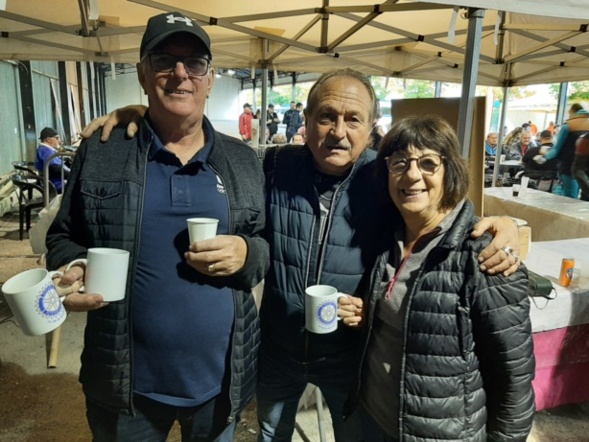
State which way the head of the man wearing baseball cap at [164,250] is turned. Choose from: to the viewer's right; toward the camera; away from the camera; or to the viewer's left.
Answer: toward the camera

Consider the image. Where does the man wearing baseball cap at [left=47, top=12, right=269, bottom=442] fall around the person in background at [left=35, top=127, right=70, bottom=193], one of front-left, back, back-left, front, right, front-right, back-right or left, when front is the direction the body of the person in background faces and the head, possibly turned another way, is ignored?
right

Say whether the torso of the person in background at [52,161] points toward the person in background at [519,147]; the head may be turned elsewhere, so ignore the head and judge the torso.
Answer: yes

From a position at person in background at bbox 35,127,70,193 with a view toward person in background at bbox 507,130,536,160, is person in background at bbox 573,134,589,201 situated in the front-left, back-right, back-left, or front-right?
front-right

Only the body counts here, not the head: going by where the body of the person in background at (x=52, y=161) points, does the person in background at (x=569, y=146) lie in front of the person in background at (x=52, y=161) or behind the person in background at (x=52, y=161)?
in front

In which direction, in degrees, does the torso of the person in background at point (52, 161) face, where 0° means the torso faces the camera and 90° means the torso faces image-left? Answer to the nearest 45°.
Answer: approximately 270°

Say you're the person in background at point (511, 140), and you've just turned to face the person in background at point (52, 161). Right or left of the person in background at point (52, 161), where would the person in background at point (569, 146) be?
left

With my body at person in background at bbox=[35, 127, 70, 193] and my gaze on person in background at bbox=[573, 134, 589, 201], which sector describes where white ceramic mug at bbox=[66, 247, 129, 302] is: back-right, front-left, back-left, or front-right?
front-right

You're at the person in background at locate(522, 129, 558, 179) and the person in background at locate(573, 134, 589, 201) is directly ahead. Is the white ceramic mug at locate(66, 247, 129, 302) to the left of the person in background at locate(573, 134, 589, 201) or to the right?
right

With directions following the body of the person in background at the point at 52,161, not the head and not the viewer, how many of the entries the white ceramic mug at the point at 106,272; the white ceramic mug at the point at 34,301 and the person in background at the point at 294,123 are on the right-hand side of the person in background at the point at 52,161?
2

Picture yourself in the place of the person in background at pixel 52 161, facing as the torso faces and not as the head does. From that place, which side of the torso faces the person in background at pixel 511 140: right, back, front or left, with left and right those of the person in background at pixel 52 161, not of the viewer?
front
